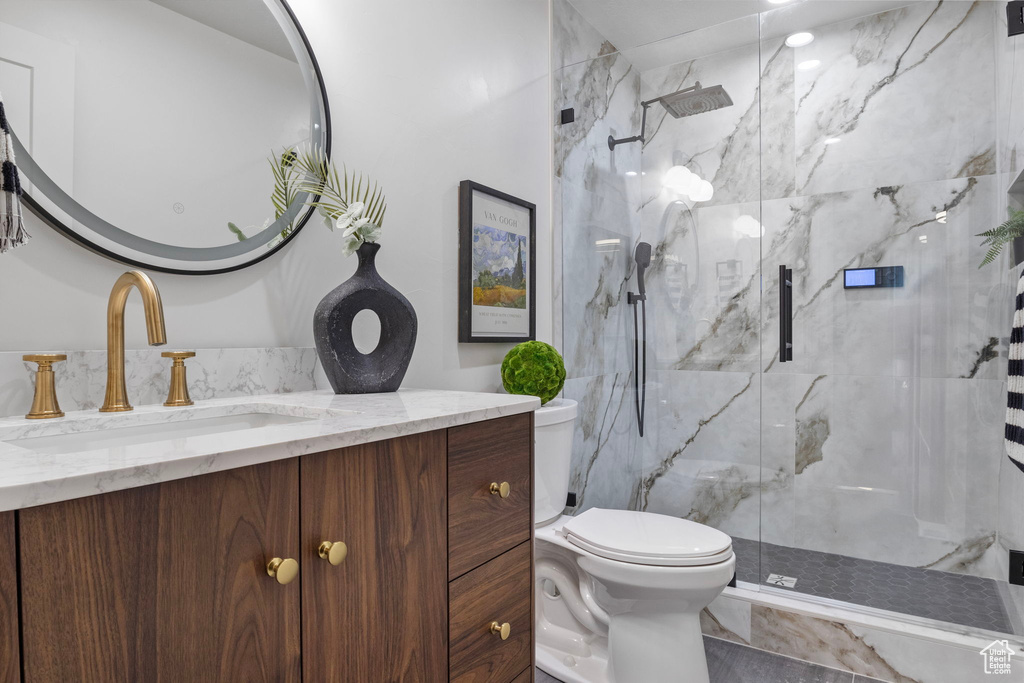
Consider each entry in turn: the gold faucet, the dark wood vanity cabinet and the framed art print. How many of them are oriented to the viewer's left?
0

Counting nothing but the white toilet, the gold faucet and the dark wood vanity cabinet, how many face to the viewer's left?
0

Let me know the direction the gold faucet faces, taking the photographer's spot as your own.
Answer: facing the viewer and to the right of the viewer

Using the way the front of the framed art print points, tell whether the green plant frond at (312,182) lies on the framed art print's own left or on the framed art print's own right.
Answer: on the framed art print's own right

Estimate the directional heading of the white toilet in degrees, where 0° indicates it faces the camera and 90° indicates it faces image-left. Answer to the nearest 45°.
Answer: approximately 315°

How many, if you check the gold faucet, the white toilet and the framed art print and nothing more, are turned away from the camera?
0

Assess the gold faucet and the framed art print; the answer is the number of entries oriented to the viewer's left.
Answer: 0
